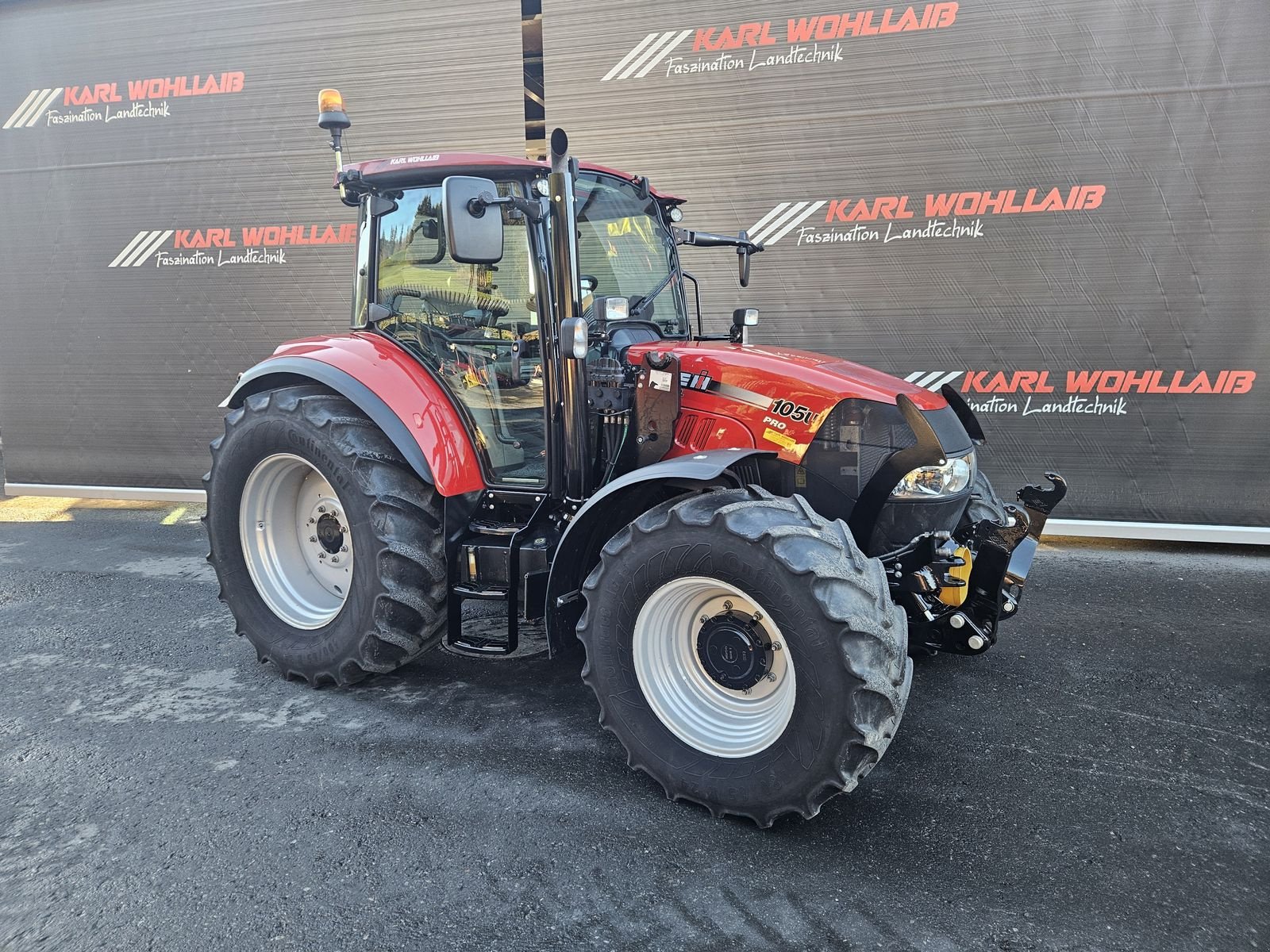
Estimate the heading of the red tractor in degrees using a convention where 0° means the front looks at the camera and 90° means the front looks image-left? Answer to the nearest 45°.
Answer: approximately 315°
